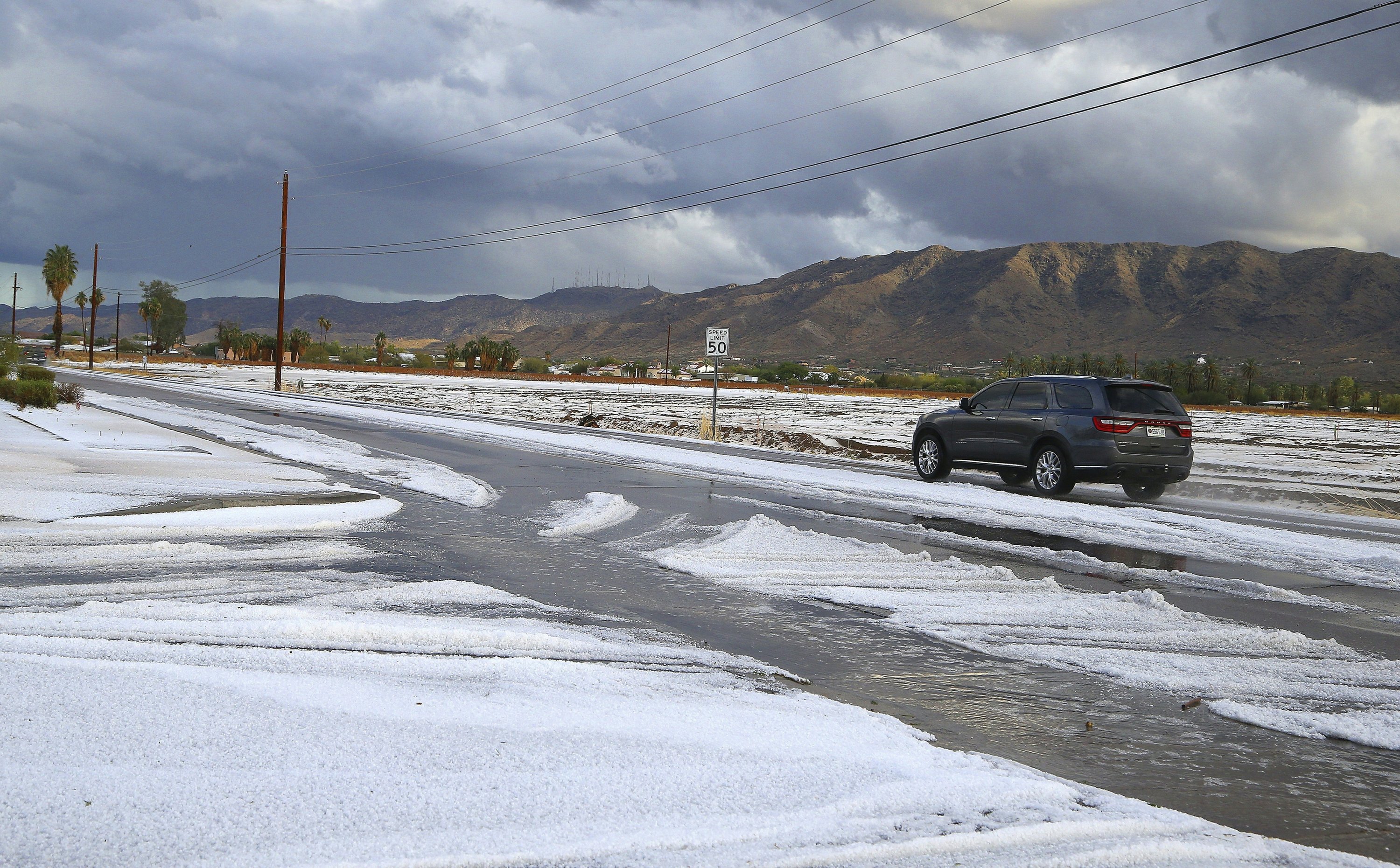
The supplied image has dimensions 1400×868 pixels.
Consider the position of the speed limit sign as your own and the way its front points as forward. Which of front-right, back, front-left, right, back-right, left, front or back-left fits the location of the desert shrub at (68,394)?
right

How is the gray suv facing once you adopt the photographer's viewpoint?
facing away from the viewer and to the left of the viewer

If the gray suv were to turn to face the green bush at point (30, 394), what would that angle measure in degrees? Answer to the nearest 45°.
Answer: approximately 45° to its left

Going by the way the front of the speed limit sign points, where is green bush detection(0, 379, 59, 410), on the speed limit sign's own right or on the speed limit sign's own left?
on the speed limit sign's own right

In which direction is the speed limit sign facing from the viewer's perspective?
toward the camera

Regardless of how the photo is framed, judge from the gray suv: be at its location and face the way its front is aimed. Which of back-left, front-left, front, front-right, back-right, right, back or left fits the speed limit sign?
front

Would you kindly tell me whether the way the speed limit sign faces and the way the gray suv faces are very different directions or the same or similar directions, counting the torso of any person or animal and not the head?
very different directions

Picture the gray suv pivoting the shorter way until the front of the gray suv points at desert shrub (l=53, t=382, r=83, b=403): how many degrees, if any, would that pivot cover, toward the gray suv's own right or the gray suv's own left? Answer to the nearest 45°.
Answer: approximately 45° to the gray suv's own left

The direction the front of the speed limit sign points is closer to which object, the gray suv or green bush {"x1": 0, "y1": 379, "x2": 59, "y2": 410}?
the gray suv
